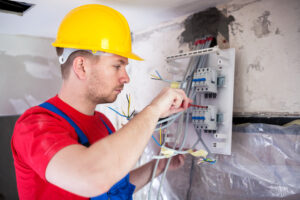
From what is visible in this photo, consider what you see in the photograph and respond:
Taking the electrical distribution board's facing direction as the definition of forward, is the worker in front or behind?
in front

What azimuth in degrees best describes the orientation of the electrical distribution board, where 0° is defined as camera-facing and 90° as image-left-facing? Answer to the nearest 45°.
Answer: approximately 45°

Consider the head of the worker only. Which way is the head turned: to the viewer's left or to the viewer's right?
to the viewer's right
